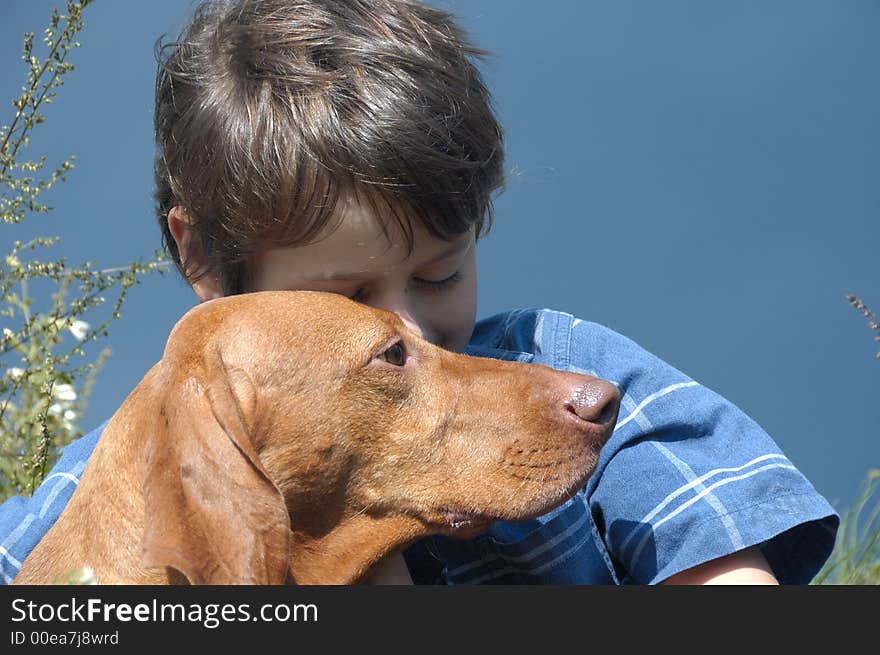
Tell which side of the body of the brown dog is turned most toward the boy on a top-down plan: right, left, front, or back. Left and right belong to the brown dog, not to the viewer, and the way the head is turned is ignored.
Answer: left

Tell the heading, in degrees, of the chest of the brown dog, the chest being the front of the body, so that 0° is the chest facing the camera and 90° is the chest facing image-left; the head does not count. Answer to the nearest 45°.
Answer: approximately 270°

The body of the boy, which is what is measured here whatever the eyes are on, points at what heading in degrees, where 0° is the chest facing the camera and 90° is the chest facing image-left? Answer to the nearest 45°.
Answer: approximately 0°

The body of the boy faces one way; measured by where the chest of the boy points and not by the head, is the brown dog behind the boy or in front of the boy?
in front

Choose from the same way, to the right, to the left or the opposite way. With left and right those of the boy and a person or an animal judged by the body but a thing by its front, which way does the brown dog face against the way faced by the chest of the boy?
to the left

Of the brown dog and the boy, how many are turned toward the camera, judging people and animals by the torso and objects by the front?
1
